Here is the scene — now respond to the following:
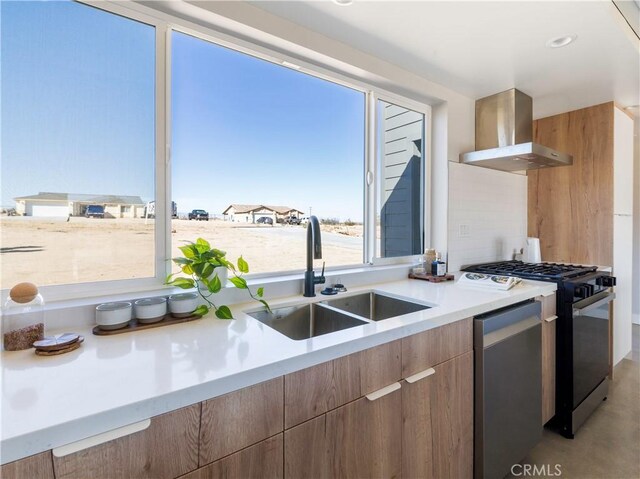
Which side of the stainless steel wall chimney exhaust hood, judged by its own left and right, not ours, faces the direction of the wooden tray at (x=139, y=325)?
right

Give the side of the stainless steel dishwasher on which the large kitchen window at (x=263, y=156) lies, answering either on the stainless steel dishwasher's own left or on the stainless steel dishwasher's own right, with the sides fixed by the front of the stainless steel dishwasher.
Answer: on the stainless steel dishwasher's own right

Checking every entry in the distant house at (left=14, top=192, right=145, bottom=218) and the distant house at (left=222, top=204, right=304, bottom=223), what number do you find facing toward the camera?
2

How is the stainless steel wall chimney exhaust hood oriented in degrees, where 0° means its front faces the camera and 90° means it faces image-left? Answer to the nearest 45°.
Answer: approximately 315°

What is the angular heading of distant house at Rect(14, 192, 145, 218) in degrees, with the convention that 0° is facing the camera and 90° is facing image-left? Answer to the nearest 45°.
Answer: approximately 0°

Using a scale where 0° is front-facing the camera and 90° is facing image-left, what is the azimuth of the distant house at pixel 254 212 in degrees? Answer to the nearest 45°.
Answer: approximately 0°
